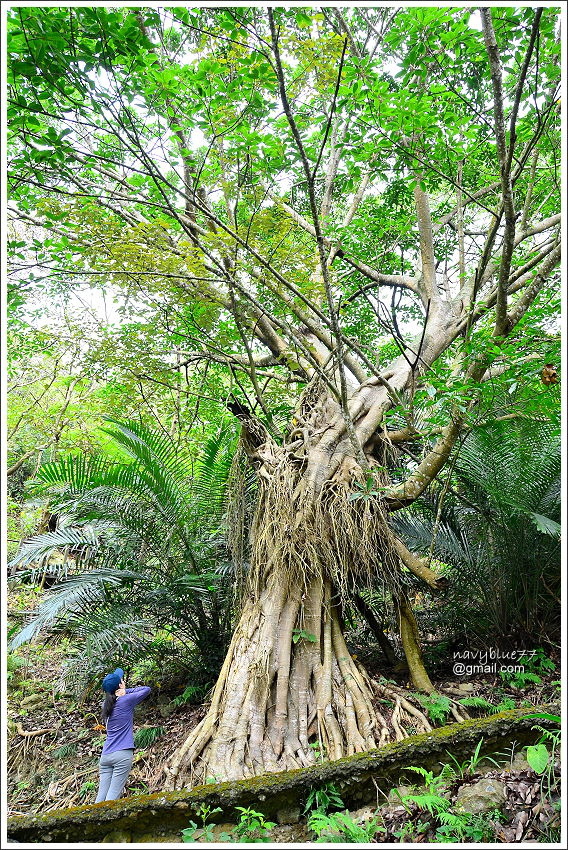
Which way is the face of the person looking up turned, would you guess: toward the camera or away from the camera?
away from the camera

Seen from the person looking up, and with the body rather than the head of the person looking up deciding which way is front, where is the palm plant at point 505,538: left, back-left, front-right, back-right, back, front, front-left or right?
front-right

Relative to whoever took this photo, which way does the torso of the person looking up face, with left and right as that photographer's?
facing away from the viewer and to the right of the viewer
